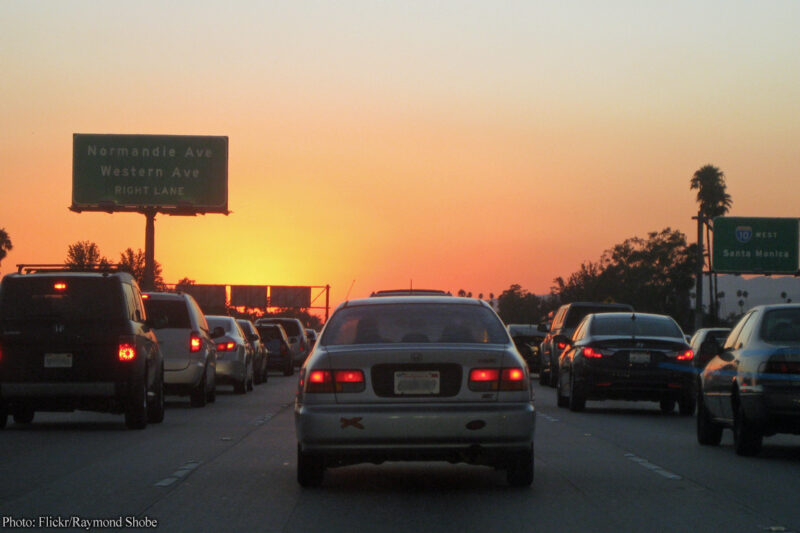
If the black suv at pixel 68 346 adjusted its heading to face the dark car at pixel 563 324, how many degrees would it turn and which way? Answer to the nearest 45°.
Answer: approximately 45° to its right

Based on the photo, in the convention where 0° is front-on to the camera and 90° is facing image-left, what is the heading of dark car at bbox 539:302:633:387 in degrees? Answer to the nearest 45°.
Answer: approximately 180°

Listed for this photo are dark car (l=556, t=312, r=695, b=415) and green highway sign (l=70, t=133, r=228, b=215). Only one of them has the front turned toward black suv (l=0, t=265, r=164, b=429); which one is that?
the green highway sign

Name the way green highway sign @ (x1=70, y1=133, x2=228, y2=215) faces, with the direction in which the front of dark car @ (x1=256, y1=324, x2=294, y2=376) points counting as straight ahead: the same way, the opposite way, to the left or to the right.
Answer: the opposite way

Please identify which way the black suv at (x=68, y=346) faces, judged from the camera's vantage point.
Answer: facing away from the viewer

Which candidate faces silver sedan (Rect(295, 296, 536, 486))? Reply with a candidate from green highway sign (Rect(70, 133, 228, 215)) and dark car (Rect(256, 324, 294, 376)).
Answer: the green highway sign

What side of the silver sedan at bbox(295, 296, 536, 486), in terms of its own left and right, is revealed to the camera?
back

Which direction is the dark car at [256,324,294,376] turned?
away from the camera

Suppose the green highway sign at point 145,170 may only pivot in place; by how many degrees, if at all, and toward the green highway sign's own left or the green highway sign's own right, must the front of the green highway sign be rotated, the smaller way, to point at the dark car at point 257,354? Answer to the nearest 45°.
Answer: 0° — it already faces it

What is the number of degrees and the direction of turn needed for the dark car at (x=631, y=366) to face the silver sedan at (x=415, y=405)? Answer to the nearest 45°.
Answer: approximately 180°

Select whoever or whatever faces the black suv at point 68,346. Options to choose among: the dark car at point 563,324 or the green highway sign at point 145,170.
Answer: the green highway sign

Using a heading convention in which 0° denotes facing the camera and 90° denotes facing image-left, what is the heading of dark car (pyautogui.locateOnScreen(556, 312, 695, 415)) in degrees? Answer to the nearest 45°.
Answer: approximately 180°

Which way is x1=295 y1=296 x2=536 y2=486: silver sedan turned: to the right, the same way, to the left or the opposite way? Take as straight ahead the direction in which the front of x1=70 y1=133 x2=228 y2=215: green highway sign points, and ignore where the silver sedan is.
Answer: the opposite way
